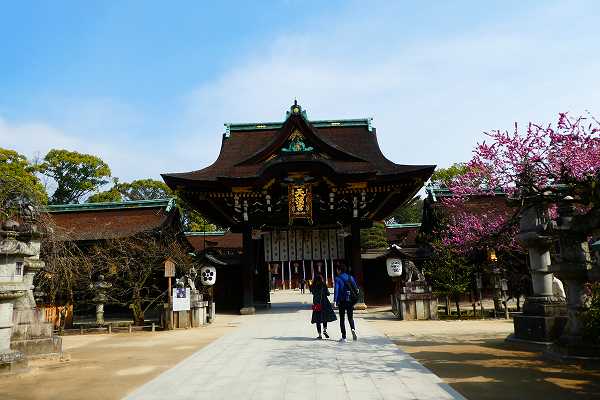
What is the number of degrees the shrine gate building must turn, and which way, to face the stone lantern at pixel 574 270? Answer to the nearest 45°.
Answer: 0° — it already faces it

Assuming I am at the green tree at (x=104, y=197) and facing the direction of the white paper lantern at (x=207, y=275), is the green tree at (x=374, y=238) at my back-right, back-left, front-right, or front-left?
front-left

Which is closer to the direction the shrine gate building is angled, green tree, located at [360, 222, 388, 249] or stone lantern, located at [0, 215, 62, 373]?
the stone lantern

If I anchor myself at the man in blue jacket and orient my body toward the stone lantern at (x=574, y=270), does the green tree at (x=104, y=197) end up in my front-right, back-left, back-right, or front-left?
back-left

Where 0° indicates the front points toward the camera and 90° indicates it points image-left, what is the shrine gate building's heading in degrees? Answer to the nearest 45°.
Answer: approximately 0°

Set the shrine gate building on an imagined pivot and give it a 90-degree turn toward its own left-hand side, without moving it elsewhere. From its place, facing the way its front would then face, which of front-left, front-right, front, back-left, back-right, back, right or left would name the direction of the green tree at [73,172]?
back-left

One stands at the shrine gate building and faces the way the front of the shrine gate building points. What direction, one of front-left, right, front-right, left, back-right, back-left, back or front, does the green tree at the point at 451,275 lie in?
front-left

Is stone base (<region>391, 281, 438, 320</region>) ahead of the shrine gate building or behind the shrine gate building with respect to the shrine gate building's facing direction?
ahead

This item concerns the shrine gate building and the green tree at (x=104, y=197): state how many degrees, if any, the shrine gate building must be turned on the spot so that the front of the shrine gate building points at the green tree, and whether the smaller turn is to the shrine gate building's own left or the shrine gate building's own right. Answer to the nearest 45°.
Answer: approximately 135° to the shrine gate building's own right

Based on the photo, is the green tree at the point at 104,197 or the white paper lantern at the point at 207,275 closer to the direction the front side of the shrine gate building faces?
the white paper lantern

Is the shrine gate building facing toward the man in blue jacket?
yes

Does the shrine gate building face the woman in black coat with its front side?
yes
